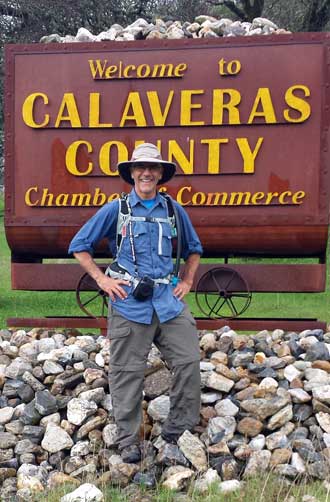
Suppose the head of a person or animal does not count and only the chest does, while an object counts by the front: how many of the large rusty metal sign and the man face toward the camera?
2

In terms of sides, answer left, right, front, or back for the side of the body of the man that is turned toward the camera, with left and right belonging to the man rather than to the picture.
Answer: front

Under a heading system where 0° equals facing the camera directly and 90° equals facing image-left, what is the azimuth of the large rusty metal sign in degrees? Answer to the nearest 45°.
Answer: approximately 0°

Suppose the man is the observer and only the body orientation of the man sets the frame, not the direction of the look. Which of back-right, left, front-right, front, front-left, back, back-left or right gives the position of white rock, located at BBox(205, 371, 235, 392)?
back-left
